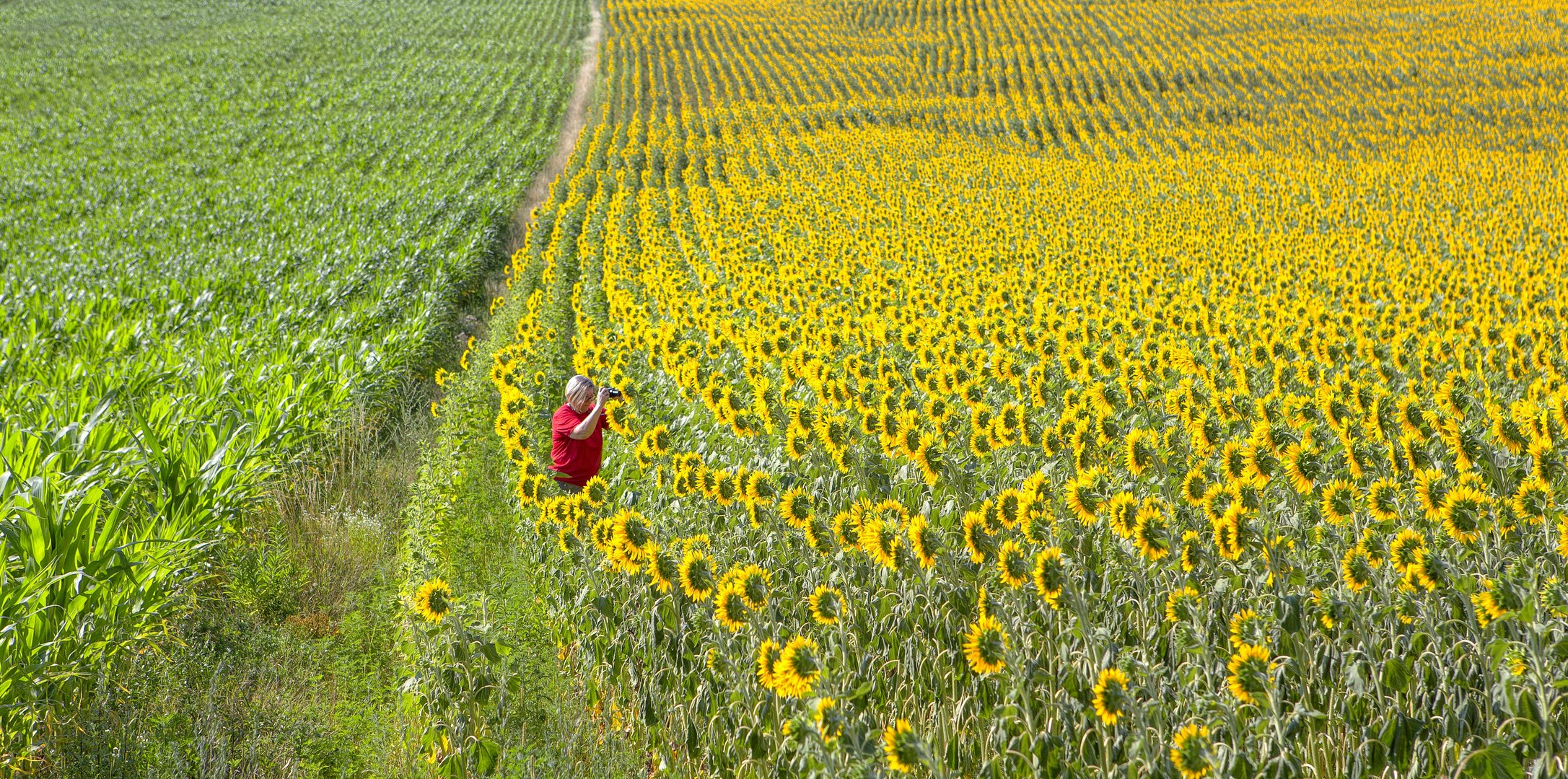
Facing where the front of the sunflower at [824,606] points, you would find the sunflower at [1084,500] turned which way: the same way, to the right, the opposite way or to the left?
the same way

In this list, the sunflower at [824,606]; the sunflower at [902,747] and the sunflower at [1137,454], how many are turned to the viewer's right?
0

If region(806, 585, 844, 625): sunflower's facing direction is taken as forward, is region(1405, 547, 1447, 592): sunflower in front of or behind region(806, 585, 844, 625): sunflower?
behind

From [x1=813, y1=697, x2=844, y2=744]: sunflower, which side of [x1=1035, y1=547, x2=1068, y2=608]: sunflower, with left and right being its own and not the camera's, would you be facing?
left

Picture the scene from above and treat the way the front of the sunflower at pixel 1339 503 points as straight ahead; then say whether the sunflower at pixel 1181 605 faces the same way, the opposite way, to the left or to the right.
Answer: the same way

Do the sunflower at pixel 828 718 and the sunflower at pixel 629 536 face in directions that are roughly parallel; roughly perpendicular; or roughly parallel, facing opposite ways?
roughly parallel

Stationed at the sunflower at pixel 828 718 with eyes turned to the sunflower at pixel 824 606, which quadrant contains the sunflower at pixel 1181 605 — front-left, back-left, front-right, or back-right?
front-right
